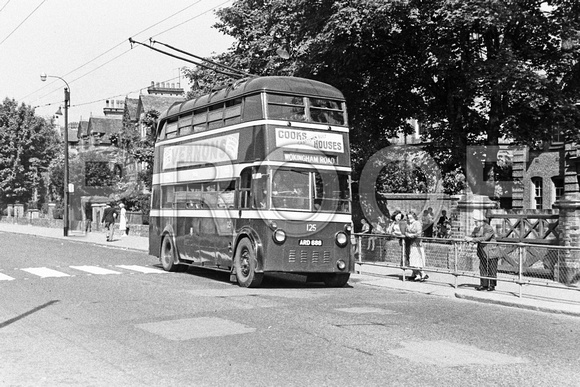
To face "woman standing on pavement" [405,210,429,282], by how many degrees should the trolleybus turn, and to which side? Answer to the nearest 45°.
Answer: approximately 90° to its left

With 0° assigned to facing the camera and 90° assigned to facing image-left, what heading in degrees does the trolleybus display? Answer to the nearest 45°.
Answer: approximately 315°

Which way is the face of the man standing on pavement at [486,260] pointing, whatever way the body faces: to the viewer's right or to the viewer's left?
to the viewer's left

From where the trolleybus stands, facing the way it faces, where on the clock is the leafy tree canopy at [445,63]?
The leafy tree canopy is roughly at 9 o'clock from the trolleybus.
